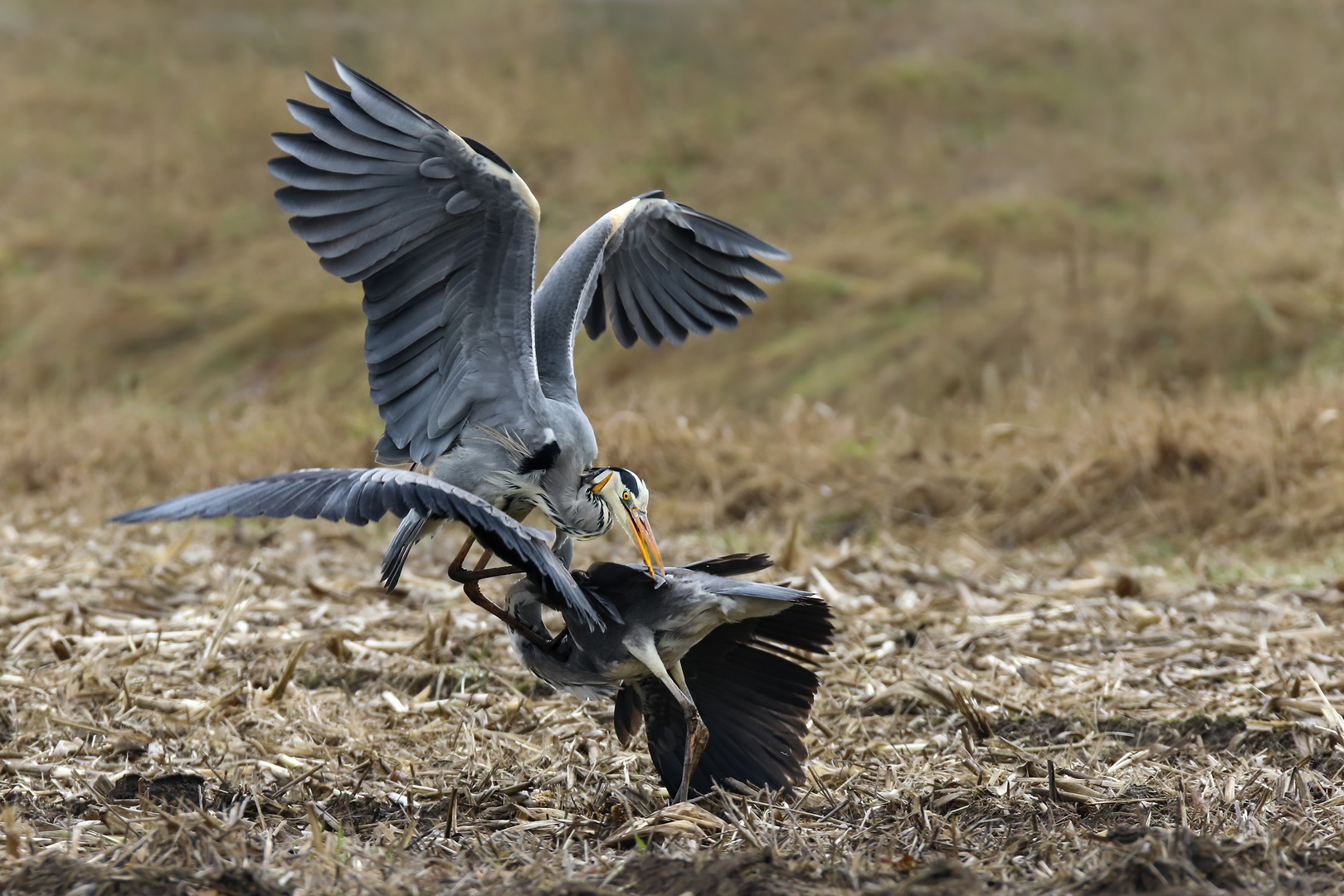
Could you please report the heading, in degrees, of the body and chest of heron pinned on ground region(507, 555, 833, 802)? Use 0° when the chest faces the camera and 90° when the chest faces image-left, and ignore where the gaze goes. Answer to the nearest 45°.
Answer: approximately 90°
